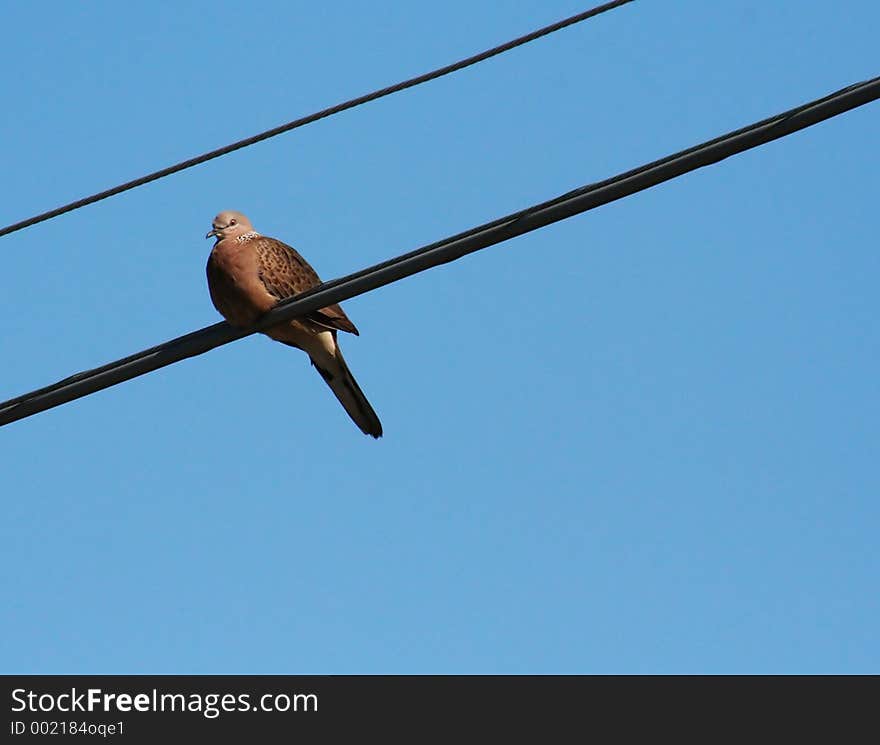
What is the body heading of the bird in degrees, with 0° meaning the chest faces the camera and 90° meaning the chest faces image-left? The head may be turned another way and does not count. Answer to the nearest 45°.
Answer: approximately 45°
